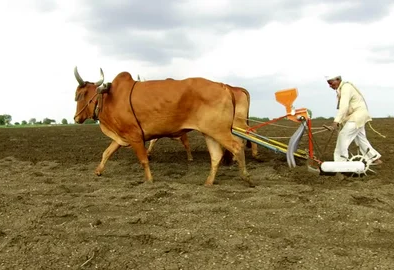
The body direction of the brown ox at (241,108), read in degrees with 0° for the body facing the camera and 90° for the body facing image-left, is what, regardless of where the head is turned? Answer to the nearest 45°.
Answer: approximately 90°

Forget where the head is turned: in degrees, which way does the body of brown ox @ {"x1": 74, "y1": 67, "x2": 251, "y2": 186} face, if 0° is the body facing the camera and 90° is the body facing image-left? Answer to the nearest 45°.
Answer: approximately 90°

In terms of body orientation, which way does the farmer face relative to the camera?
to the viewer's left

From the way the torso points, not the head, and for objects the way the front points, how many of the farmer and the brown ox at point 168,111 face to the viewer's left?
2

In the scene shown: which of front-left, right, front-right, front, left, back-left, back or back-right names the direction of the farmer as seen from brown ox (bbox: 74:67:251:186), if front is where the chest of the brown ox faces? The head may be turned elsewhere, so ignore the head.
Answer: back

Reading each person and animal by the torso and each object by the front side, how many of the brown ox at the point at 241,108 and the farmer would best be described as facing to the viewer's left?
2

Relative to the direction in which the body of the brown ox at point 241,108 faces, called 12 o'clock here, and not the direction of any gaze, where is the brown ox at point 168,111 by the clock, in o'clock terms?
the brown ox at point 168,111 is roughly at 10 o'clock from the brown ox at point 241,108.

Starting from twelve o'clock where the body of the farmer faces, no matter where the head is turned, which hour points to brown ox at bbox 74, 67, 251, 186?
The brown ox is roughly at 11 o'clock from the farmer.

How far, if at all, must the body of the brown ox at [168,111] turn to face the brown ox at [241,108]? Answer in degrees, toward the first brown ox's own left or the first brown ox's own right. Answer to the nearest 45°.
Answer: approximately 135° to the first brown ox's own right

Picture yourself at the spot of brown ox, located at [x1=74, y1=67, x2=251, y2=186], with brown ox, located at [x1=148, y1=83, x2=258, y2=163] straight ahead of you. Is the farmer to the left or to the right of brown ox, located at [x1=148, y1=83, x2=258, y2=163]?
right
